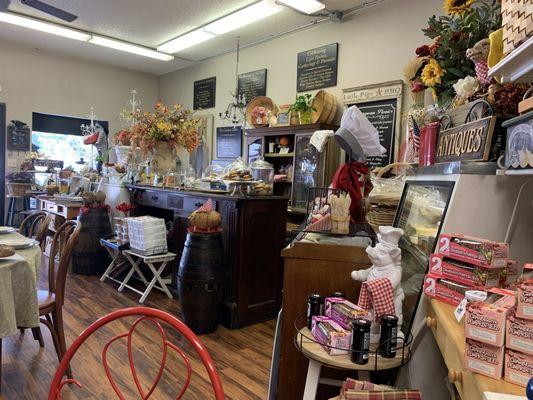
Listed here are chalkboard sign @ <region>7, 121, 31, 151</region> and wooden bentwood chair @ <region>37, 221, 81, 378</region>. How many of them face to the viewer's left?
1

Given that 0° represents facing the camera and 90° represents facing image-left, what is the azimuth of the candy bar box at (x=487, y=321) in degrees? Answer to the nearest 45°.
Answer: approximately 45°

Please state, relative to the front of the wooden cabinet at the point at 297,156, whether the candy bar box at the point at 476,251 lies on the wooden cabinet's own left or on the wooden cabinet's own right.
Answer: on the wooden cabinet's own left

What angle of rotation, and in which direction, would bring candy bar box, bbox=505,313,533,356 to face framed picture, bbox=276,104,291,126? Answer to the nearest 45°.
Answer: approximately 90° to its right

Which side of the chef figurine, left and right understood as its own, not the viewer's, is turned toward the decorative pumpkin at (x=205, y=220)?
right

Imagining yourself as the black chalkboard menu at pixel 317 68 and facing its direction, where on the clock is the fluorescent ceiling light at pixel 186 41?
The fluorescent ceiling light is roughly at 2 o'clock from the black chalkboard menu.

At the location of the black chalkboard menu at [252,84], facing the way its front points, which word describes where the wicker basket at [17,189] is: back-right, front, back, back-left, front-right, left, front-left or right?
front-right
